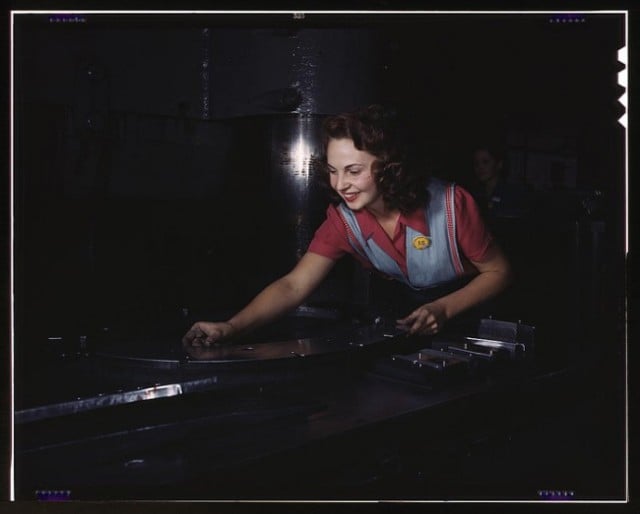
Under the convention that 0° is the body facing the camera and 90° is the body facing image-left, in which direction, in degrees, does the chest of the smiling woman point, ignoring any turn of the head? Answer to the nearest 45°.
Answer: approximately 45°
